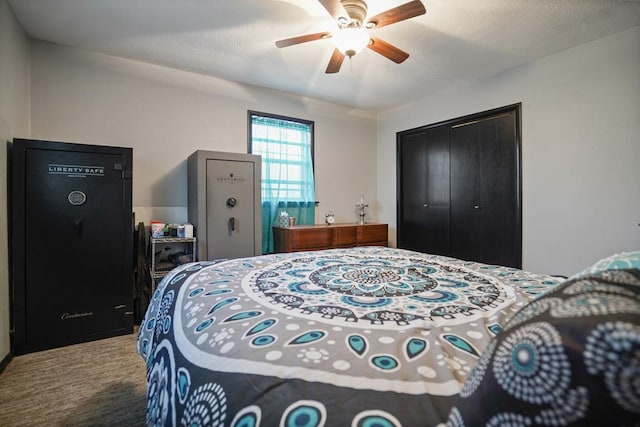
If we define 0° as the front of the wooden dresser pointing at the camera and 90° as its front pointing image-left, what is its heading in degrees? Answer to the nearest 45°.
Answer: approximately 315°

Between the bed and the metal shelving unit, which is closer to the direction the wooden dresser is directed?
the bed

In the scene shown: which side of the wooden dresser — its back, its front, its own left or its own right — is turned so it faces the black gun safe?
right

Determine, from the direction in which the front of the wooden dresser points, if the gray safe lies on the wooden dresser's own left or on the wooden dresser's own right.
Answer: on the wooden dresser's own right

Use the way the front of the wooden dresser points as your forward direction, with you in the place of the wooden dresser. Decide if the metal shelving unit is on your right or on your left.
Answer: on your right

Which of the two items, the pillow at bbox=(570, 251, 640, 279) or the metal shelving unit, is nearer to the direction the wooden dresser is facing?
the pillow
